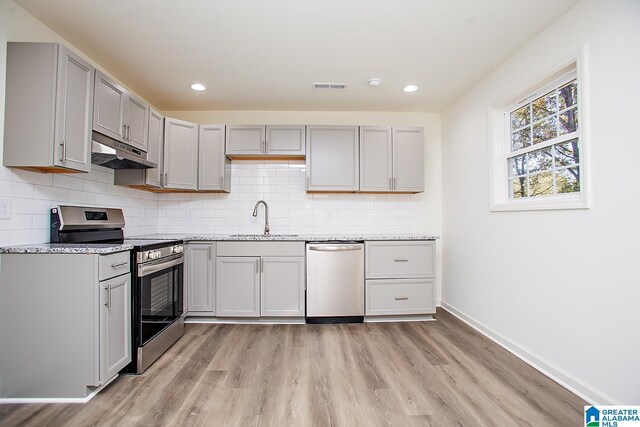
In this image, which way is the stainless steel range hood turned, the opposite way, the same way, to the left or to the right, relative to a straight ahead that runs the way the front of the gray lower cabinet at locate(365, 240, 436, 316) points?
to the left

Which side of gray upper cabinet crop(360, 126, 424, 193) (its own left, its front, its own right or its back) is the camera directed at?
front

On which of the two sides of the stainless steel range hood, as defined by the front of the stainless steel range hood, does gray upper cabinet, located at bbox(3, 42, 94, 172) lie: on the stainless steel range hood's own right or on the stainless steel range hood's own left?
on the stainless steel range hood's own right

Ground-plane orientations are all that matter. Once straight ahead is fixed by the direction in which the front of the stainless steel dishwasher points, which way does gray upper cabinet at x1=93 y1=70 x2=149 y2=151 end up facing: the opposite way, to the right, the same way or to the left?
to the left

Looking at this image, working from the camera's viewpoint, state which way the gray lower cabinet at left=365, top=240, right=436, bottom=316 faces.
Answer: facing the viewer

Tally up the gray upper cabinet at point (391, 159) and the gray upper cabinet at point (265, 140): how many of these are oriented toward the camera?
2

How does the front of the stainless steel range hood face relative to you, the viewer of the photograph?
facing the viewer and to the right of the viewer

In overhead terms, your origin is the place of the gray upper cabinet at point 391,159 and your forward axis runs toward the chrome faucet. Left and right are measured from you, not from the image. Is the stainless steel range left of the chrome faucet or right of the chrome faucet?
left

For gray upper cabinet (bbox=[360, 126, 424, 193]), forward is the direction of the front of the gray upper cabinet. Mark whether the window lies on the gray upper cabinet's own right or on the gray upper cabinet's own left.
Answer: on the gray upper cabinet's own left

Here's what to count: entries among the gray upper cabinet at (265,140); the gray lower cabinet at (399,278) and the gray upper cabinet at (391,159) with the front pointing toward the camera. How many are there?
3

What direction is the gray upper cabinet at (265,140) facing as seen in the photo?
toward the camera

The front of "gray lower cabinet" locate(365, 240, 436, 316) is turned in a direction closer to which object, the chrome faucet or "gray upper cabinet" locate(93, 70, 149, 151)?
the gray upper cabinet

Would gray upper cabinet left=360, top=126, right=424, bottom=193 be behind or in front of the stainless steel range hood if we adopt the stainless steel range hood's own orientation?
in front

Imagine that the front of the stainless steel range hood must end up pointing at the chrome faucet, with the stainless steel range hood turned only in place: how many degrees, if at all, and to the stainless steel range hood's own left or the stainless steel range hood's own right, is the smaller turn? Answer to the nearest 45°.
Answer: approximately 45° to the stainless steel range hood's own left

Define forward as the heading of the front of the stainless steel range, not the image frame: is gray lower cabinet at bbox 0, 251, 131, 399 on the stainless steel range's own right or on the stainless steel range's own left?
on the stainless steel range's own right
